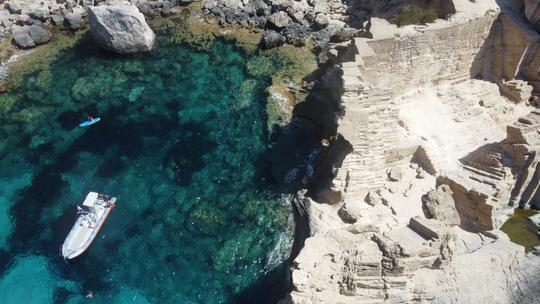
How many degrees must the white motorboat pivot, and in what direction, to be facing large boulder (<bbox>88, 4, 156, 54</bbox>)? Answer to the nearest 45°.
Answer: approximately 180°

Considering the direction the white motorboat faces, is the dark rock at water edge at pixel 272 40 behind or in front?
behind

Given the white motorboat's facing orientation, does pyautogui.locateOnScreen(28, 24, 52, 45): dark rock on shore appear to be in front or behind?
behind

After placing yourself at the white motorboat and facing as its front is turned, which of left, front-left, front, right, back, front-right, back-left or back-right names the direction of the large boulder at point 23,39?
back-right

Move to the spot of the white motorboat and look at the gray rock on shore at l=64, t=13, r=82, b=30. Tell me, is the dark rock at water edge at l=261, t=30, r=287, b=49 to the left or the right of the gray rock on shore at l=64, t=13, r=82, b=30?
right

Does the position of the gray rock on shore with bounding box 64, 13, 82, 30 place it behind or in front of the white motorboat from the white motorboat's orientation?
behind

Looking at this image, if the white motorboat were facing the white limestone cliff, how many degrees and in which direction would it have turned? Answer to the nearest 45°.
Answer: approximately 90° to its left

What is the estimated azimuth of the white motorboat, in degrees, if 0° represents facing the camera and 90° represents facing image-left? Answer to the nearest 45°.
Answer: approximately 45°
